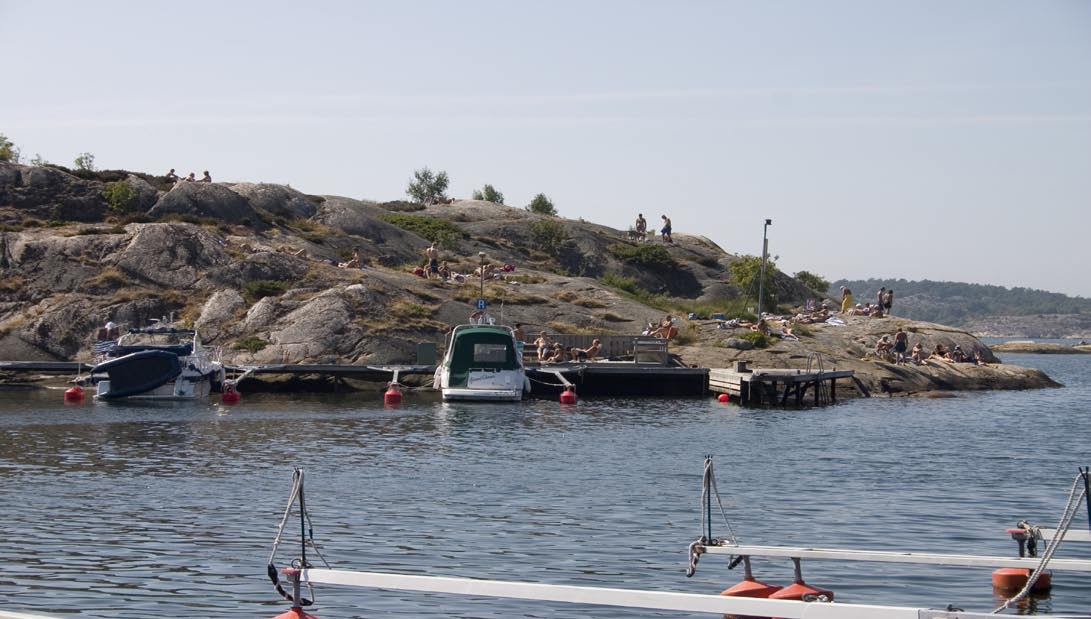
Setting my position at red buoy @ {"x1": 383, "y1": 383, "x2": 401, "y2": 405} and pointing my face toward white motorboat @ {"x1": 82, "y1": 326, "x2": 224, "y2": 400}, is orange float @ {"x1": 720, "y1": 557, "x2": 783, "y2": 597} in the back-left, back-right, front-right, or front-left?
back-left

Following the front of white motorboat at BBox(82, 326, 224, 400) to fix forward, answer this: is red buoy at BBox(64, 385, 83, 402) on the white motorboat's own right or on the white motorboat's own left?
on the white motorboat's own left
